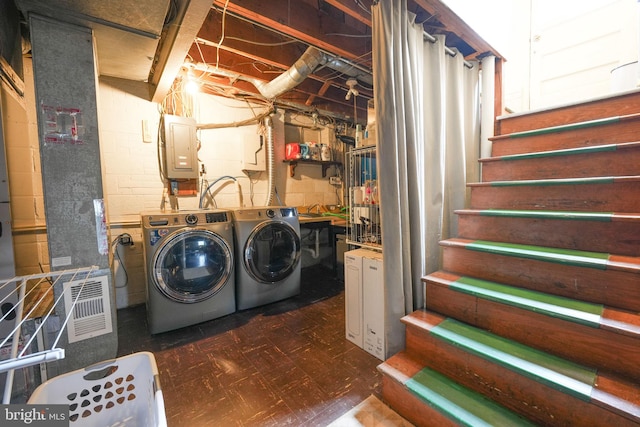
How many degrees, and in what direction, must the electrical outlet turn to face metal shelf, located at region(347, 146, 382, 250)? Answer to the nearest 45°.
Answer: approximately 45° to its left

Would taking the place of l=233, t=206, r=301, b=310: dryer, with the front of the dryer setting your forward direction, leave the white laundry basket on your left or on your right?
on your right

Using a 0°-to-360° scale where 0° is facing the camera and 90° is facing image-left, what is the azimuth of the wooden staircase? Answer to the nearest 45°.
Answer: approximately 45°

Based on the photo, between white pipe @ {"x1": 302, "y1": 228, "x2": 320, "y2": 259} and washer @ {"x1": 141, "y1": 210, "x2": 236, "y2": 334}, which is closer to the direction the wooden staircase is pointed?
the washer

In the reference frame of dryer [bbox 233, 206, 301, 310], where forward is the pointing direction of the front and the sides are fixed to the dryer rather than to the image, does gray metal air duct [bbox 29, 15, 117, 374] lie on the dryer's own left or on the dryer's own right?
on the dryer's own right

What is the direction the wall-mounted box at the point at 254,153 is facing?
toward the camera

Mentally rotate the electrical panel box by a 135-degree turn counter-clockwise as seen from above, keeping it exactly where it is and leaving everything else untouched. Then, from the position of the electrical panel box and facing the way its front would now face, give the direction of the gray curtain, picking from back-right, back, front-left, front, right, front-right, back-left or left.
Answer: right

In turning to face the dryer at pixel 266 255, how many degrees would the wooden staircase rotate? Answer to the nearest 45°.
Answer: approximately 45° to its right

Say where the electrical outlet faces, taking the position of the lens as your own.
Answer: facing the viewer

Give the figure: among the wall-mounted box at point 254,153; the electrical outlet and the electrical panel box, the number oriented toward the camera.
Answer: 3

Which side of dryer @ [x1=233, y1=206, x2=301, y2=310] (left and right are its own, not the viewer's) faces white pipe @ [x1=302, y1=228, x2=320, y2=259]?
left

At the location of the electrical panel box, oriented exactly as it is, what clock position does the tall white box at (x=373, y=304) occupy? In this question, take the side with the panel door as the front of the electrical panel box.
The tall white box is roughly at 11 o'clock from the electrical panel box.

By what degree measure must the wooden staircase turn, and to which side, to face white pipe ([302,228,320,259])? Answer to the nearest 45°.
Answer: approximately 90° to its right

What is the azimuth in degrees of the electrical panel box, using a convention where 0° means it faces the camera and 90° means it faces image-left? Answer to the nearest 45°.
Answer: approximately 0°

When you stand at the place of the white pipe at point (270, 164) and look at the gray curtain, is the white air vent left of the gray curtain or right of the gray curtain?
right
